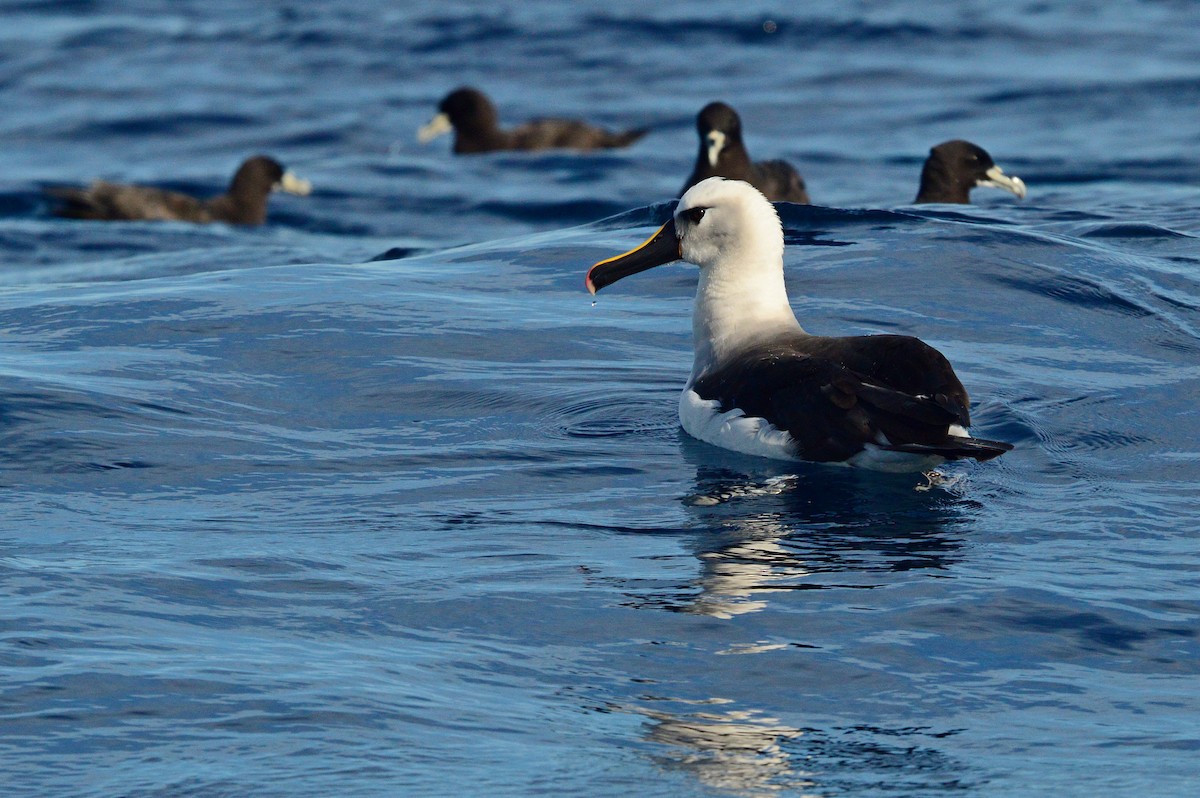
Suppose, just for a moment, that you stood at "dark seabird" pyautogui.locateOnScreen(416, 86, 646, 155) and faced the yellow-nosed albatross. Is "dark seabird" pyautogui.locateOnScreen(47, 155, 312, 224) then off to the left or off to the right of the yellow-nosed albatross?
right

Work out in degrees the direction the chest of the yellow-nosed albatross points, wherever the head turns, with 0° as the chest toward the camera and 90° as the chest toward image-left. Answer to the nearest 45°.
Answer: approximately 90°

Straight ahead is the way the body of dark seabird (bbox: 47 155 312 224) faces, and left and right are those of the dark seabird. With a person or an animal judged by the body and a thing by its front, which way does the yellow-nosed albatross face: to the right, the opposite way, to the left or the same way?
the opposite way

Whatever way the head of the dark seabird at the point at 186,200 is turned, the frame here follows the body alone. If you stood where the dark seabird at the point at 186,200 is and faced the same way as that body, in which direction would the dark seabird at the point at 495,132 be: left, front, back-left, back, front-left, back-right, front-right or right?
front-left

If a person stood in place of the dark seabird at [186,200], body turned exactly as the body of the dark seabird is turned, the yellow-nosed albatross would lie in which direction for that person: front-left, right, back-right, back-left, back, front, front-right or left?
right

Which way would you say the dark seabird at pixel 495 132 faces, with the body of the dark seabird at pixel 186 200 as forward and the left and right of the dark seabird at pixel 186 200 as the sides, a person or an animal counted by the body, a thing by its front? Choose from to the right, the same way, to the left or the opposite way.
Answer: the opposite way

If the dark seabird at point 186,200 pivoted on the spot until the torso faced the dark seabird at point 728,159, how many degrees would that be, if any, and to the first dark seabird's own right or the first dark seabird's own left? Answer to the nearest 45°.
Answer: approximately 45° to the first dark seabird's own right

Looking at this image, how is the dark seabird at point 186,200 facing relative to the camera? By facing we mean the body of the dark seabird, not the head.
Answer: to the viewer's right

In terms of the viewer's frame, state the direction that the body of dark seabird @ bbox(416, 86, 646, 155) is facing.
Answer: to the viewer's left

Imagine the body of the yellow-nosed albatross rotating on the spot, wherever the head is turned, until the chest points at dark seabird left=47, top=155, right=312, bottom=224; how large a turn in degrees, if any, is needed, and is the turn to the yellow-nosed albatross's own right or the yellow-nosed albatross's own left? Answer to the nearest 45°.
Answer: approximately 45° to the yellow-nosed albatross's own right

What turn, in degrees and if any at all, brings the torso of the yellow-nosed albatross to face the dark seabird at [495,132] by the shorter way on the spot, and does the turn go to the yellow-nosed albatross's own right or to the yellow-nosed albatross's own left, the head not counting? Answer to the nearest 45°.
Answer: approximately 90° to the yellow-nosed albatross's own right

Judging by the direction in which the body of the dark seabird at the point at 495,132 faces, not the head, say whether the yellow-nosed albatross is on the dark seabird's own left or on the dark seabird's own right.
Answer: on the dark seabird's own left
